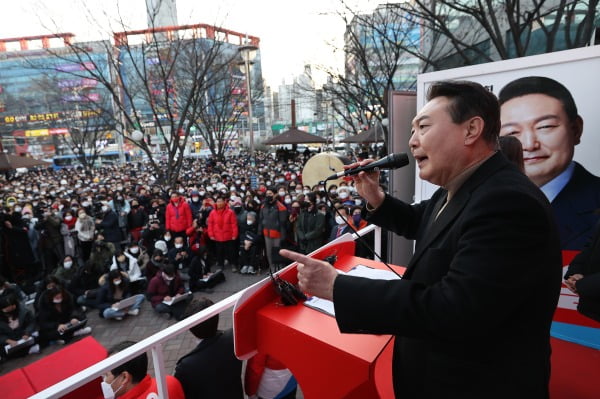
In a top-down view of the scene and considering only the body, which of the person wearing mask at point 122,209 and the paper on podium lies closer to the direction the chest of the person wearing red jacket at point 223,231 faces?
the paper on podium

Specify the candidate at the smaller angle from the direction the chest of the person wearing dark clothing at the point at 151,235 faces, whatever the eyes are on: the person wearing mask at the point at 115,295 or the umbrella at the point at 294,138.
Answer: the person wearing mask

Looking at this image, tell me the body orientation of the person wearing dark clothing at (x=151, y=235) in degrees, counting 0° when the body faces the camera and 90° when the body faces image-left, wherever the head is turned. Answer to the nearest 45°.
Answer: approximately 0°

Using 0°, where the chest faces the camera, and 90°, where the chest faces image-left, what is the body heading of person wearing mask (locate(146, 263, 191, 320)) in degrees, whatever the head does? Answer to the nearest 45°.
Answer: approximately 315°

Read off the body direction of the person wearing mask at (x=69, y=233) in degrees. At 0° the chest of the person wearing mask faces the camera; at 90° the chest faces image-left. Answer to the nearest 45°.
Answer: approximately 315°

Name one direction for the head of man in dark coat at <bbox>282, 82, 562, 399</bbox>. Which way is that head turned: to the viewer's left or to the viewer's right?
to the viewer's left

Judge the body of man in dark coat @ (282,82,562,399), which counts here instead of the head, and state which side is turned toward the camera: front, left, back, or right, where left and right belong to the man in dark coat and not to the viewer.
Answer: left
